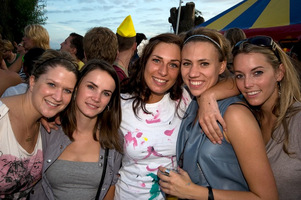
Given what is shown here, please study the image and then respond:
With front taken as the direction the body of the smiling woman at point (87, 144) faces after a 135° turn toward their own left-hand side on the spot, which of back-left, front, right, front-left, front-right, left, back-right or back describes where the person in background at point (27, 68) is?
left

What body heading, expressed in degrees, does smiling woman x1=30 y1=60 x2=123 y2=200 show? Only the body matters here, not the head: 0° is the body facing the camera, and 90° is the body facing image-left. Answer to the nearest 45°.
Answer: approximately 0°

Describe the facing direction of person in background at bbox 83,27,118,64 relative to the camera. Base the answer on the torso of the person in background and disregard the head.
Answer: away from the camera

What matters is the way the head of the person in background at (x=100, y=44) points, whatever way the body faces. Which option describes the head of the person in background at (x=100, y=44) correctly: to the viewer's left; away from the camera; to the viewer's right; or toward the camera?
away from the camera

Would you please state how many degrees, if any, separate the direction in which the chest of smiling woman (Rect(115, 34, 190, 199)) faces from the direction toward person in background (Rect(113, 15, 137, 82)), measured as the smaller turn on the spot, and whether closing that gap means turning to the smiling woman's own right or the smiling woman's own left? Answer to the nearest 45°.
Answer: approximately 180°

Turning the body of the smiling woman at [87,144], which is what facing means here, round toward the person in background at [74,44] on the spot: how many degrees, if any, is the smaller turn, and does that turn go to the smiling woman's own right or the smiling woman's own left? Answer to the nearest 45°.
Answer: approximately 180°

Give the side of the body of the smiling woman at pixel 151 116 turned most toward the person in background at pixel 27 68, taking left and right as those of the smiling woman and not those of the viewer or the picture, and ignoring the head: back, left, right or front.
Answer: right
